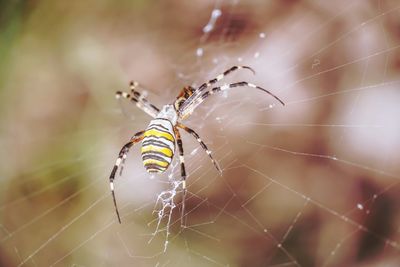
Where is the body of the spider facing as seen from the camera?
away from the camera
